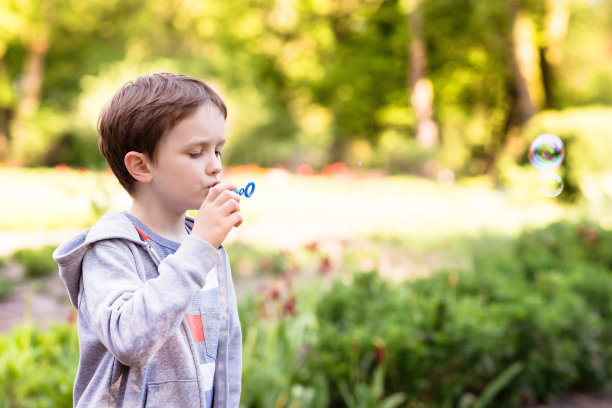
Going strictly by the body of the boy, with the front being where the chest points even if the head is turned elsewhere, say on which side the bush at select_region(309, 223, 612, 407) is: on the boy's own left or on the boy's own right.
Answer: on the boy's own left

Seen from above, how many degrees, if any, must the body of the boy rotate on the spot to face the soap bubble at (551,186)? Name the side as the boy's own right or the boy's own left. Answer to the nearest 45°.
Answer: approximately 90° to the boy's own left

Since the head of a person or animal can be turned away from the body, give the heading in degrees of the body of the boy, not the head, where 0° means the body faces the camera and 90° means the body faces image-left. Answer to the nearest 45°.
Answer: approximately 315°

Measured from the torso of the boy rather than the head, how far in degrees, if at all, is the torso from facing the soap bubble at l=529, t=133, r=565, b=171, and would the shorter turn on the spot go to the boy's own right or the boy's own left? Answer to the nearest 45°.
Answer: approximately 90° to the boy's own left
